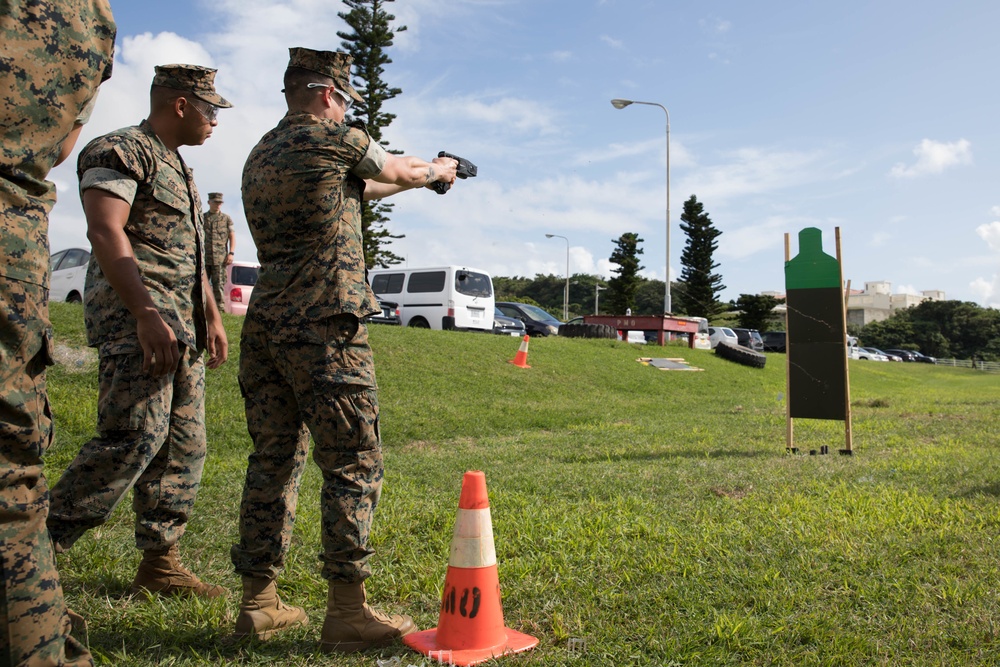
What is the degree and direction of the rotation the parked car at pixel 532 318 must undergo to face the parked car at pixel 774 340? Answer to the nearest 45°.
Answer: approximately 90° to its left

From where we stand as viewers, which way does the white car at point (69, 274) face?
facing away from the viewer and to the left of the viewer

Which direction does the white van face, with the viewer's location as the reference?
facing away from the viewer and to the left of the viewer

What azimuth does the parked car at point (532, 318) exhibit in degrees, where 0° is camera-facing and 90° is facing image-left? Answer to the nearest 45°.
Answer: approximately 315°

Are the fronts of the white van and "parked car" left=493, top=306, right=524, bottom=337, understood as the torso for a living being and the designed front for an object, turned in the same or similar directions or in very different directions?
very different directions

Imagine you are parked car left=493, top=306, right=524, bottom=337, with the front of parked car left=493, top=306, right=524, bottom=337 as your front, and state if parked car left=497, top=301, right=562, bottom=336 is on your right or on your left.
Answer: on your left

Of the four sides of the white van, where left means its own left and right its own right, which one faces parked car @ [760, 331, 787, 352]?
right
